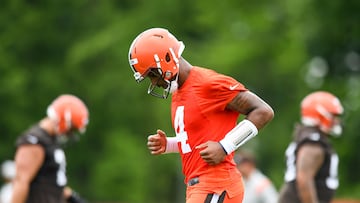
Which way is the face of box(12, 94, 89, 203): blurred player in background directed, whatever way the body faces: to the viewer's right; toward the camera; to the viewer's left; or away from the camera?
to the viewer's right

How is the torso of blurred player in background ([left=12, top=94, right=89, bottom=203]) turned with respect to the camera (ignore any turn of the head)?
to the viewer's right

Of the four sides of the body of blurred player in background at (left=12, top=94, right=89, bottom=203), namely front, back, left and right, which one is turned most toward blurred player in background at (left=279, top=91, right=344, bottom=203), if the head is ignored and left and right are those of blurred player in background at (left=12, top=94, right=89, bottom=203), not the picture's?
front

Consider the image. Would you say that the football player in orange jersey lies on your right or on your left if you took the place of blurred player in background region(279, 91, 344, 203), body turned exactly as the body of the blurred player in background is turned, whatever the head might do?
on your right
